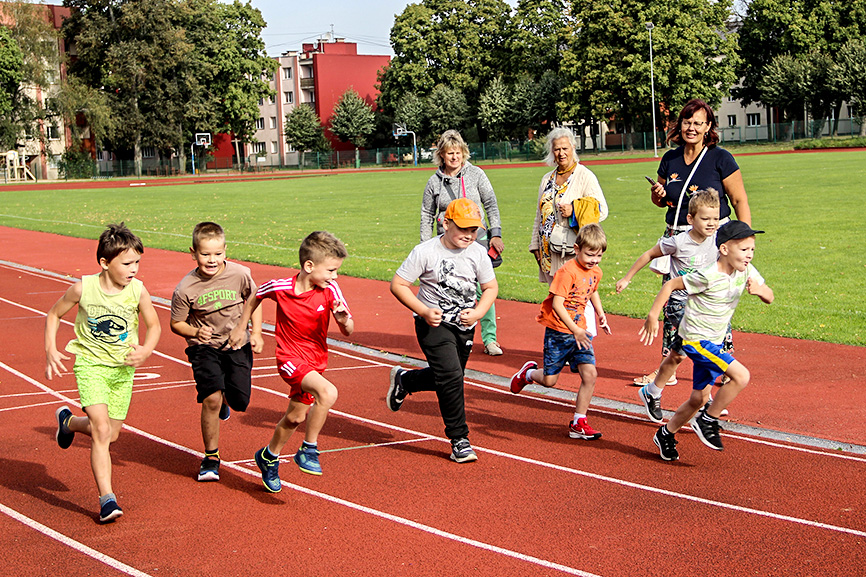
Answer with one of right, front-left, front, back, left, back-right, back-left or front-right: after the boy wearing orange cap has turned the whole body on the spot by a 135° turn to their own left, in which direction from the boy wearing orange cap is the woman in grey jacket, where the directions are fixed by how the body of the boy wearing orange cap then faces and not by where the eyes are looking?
front

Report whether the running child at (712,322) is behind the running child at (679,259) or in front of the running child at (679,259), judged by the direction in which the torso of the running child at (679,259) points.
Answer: in front

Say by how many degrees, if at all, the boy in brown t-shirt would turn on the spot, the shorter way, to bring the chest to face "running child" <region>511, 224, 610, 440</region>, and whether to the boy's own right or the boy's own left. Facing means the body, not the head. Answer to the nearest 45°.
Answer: approximately 90° to the boy's own left

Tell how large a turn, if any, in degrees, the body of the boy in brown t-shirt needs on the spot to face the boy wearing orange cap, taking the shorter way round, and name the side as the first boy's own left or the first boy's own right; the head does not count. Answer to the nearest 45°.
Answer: approximately 90° to the first boy's own left

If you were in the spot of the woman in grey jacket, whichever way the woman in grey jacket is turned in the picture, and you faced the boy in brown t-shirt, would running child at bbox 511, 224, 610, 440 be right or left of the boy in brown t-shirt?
left

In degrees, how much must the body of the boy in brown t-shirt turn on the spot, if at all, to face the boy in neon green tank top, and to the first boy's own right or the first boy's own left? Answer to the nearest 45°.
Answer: approximately 45° to the first boy's own right

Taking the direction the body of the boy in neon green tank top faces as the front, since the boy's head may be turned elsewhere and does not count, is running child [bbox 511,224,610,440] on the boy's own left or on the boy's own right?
on the boy's own left

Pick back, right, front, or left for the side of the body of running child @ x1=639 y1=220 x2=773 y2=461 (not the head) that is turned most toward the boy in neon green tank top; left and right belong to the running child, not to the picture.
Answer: right

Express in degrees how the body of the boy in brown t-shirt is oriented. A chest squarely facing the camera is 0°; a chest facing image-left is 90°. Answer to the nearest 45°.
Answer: approximately 0°

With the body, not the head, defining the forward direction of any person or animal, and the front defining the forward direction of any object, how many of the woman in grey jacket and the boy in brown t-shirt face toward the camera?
2
